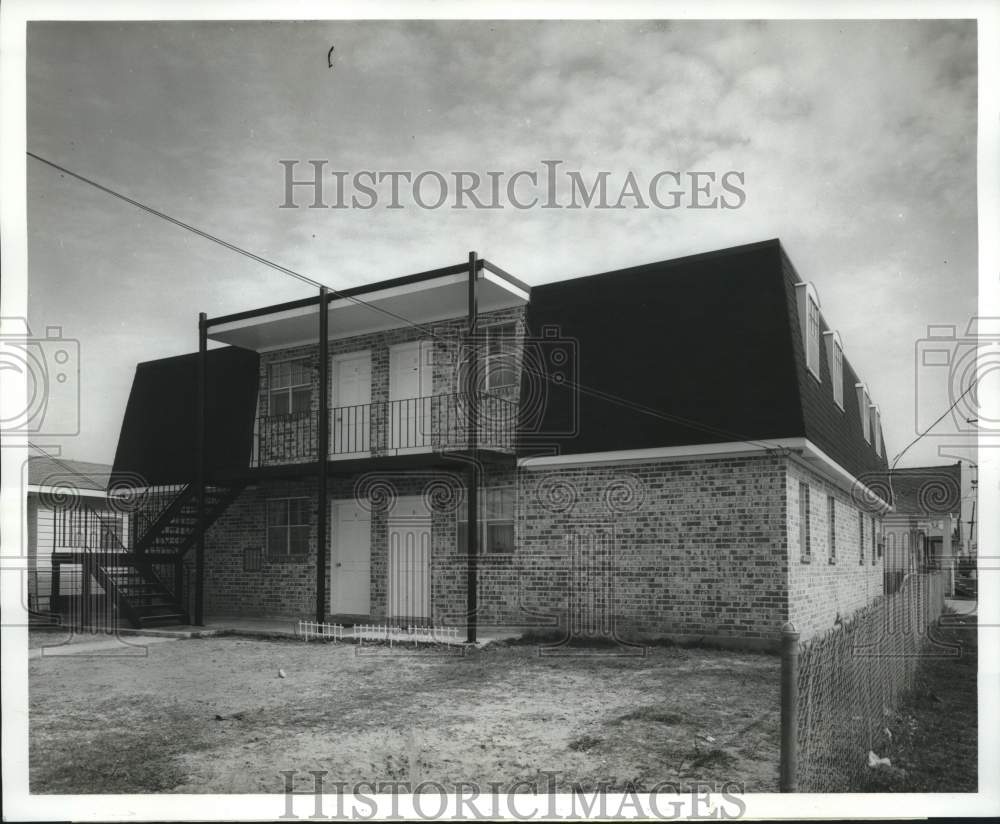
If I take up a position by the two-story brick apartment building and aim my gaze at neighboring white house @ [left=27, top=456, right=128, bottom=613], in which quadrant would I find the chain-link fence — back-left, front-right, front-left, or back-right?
back-left

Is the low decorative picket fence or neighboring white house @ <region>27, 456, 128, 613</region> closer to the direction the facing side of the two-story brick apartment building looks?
the low decorative picket fence

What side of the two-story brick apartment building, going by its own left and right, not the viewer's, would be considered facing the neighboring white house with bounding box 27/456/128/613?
right

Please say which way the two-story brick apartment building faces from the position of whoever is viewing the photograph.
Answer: facing the viewer and to the left of the viewer

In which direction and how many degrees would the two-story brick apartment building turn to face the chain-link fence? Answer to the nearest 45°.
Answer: approximately 45° to its left

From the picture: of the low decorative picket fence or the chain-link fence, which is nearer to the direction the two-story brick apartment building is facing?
the low decorative picket fence
